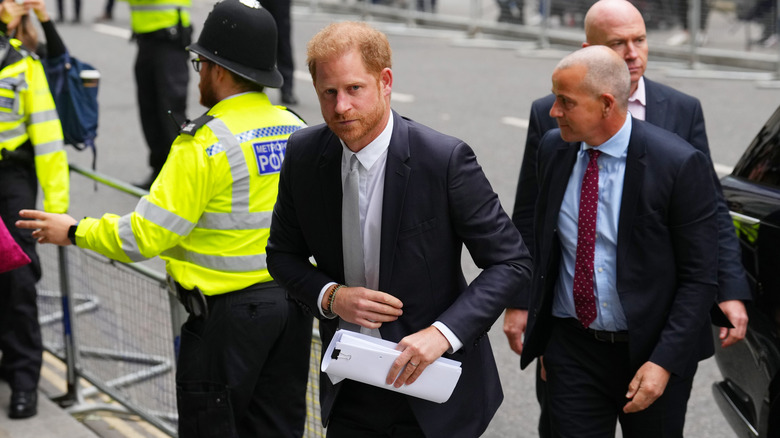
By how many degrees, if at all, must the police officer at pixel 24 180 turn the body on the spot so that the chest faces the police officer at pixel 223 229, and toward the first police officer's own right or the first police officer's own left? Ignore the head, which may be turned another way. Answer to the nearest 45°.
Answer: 0° — they already face them

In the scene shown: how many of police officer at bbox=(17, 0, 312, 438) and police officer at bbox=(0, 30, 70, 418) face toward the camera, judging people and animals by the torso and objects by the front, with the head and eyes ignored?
1

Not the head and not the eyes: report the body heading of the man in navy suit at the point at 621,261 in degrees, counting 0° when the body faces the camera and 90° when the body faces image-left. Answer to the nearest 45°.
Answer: approximately 45°

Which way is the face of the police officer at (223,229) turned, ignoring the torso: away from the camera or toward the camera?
away from the camera

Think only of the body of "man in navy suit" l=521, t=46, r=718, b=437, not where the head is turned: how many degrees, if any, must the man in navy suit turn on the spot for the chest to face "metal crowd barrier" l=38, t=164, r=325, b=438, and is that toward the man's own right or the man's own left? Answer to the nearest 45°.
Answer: approximately 90° to the man's own right
